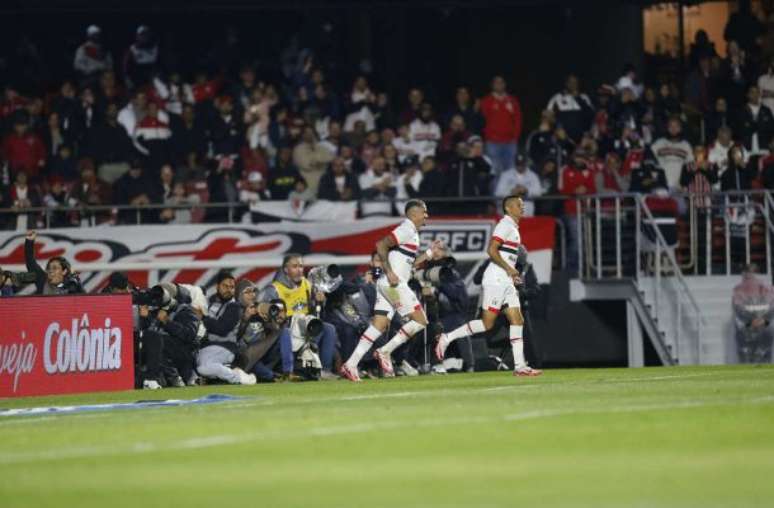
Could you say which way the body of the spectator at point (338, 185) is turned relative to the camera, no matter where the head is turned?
toward the camera

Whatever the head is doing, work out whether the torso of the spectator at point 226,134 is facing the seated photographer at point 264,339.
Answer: yes

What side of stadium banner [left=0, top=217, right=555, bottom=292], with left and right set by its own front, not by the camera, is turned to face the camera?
front

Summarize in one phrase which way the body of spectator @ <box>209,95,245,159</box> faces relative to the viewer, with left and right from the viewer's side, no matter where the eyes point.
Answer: facing the viewer

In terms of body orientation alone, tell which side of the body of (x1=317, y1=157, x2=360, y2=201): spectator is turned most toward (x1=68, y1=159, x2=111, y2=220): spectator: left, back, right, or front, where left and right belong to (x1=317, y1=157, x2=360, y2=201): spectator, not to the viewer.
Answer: right

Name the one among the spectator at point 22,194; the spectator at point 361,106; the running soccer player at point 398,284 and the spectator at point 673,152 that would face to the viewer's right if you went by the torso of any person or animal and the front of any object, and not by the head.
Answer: the running soccer player

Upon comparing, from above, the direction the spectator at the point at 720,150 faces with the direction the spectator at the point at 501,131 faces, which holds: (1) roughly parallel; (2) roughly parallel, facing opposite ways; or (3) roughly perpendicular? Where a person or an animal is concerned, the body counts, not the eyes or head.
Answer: roughly parallel

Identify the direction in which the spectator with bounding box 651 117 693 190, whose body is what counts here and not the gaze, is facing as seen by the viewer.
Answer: toward the camera

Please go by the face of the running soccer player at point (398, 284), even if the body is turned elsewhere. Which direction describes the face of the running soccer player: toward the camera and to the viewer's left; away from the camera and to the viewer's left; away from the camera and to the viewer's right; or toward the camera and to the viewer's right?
toward the camera and to the viewer's right

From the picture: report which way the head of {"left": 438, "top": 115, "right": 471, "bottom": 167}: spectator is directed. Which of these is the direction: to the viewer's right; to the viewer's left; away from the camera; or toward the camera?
toward the camera

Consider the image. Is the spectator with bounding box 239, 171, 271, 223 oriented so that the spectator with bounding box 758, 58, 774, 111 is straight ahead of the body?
no

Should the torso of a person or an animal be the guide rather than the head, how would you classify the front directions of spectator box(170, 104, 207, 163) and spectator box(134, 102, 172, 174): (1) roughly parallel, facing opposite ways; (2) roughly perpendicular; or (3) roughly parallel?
roughly parallel

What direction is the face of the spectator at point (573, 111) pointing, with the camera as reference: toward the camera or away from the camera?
toward the camera

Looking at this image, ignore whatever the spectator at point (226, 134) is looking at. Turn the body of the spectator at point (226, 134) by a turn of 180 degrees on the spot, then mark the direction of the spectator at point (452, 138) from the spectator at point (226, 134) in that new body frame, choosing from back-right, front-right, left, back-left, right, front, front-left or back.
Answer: right

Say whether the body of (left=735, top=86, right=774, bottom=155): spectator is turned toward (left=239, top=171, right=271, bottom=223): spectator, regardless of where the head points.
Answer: no

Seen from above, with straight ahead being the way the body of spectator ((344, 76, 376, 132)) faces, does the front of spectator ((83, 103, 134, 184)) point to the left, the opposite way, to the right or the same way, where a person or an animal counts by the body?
the same way
